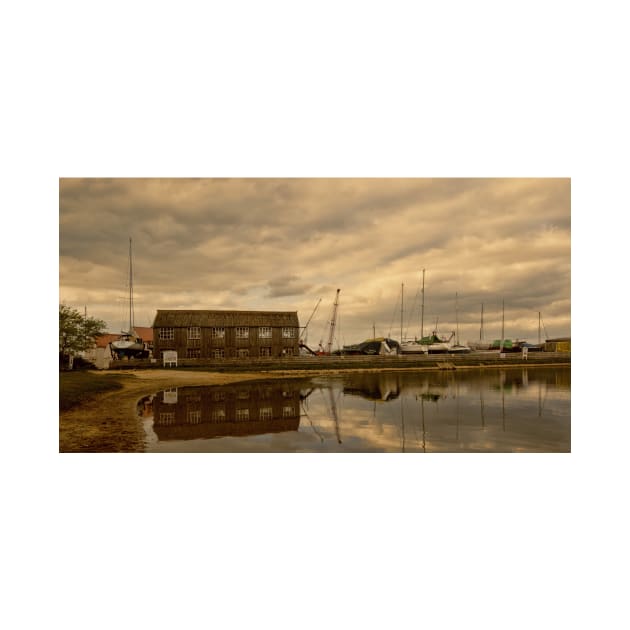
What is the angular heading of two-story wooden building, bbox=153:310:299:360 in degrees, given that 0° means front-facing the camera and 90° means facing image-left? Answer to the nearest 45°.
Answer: approximately 0°

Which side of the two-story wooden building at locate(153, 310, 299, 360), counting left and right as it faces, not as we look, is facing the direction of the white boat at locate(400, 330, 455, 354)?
left
